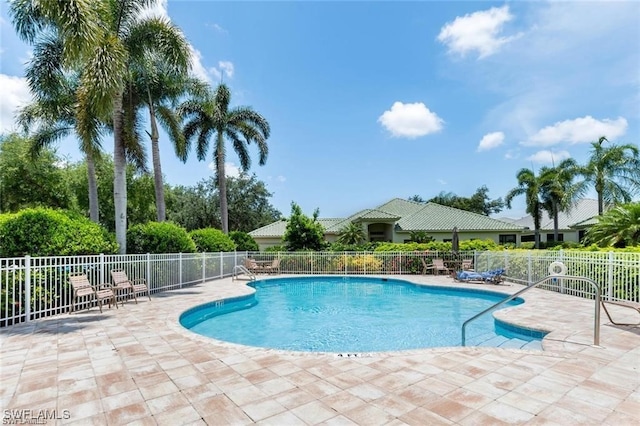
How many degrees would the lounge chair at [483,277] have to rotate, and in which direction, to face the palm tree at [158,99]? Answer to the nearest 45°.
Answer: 0° — it already faces it

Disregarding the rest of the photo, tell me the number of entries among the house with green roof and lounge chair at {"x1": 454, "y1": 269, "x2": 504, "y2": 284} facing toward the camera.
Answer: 1

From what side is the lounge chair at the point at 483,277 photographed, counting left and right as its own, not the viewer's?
left

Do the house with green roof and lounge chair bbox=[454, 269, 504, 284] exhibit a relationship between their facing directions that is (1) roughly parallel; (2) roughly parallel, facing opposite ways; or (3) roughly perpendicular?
roughly perpendicular

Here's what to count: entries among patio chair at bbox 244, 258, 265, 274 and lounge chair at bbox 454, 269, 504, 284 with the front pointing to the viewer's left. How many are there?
1

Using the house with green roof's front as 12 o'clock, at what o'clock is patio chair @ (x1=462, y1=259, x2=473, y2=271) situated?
The patio chair is roughly at 12 o'clock from the house with green roof.
